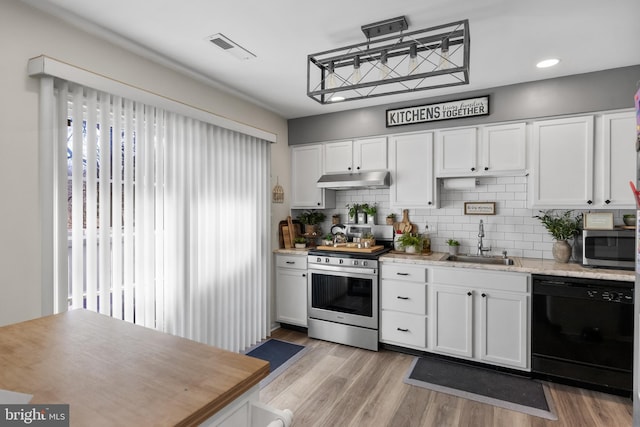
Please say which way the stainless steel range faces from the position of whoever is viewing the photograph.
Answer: facing the viewer and to the left of the viewer

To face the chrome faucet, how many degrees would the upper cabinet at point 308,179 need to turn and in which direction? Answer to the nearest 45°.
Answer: approximately 135° to its left

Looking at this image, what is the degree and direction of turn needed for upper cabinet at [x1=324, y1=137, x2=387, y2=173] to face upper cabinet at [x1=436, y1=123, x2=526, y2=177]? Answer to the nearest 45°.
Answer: approximately 135° to its left

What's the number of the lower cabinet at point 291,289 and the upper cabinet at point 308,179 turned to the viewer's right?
0

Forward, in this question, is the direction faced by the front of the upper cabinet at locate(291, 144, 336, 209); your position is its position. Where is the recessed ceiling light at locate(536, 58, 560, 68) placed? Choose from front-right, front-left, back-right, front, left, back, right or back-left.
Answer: left

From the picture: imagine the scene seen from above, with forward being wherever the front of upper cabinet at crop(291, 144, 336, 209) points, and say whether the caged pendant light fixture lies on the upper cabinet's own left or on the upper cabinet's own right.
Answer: on the upper cabinet's own left

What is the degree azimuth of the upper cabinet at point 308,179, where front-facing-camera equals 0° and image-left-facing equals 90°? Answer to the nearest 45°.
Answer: approximately 45°

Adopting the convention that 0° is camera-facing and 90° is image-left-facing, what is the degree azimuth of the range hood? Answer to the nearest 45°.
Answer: approximately 45°

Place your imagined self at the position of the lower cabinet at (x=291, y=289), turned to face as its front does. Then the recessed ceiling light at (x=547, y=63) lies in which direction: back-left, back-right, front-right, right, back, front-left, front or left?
left
